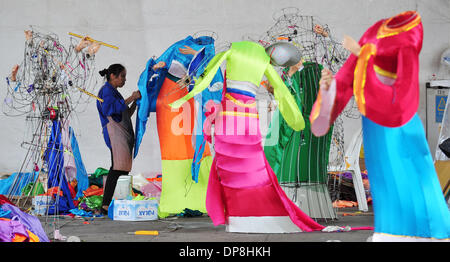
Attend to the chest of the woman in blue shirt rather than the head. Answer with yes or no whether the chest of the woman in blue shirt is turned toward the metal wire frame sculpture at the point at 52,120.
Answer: no

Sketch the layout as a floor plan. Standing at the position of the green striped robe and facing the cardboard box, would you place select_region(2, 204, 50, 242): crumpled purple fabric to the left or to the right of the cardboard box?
left

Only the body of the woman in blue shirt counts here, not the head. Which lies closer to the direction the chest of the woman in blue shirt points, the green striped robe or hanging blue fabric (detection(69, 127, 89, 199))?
the green striped robe

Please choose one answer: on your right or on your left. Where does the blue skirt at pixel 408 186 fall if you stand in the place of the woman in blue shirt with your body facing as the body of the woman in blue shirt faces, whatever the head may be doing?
on your right

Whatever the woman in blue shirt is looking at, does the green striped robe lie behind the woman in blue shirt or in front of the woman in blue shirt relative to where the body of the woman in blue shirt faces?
in front

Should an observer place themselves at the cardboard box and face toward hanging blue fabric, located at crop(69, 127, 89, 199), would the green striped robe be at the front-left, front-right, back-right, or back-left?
back-right

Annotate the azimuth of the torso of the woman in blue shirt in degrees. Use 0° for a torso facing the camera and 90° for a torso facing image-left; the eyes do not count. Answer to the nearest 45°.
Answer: approximately 270°

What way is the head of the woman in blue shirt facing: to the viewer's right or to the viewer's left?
to the viewer's right

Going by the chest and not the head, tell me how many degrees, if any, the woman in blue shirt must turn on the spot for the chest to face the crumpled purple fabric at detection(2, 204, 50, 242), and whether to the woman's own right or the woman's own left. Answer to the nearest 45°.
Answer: approximately 90° to the woman's own right

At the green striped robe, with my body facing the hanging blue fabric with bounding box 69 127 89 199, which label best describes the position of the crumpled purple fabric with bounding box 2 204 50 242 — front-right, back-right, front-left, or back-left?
front-left

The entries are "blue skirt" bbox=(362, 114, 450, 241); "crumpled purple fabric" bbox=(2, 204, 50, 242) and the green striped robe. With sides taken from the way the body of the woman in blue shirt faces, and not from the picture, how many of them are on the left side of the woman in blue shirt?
0
